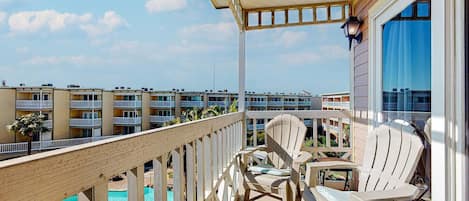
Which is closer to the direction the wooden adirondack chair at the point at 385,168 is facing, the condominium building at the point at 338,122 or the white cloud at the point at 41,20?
the white cloud

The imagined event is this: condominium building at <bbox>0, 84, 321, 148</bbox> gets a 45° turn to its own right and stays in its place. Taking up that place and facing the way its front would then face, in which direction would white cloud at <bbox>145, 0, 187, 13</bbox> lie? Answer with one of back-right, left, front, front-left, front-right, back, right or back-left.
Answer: back

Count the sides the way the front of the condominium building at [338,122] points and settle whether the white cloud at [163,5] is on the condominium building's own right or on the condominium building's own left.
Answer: on the condominium building's own right

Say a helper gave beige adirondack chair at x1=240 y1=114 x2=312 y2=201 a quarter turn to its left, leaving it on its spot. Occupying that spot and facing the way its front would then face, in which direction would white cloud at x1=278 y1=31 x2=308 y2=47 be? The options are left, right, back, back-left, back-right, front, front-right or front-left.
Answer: back-left

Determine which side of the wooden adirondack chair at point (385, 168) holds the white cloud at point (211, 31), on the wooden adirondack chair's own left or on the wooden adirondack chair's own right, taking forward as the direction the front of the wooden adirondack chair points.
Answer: on the wooden adirondack chair's own right

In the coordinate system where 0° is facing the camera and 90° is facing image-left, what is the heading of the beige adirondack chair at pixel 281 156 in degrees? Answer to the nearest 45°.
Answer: approximately 45°
